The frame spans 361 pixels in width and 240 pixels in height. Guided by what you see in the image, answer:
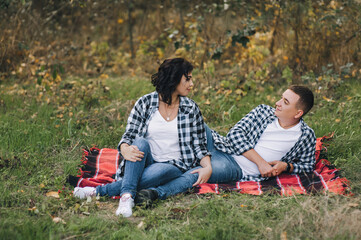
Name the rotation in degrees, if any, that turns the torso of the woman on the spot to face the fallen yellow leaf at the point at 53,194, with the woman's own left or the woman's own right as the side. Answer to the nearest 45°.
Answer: approximately 90° to the woman's own right

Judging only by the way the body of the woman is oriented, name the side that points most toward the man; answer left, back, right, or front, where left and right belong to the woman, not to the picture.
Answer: left

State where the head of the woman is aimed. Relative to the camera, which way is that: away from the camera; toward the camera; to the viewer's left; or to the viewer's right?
to the viewer's right

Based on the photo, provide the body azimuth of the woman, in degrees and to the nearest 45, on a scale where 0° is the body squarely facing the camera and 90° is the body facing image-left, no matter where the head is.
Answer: approximately 0°
